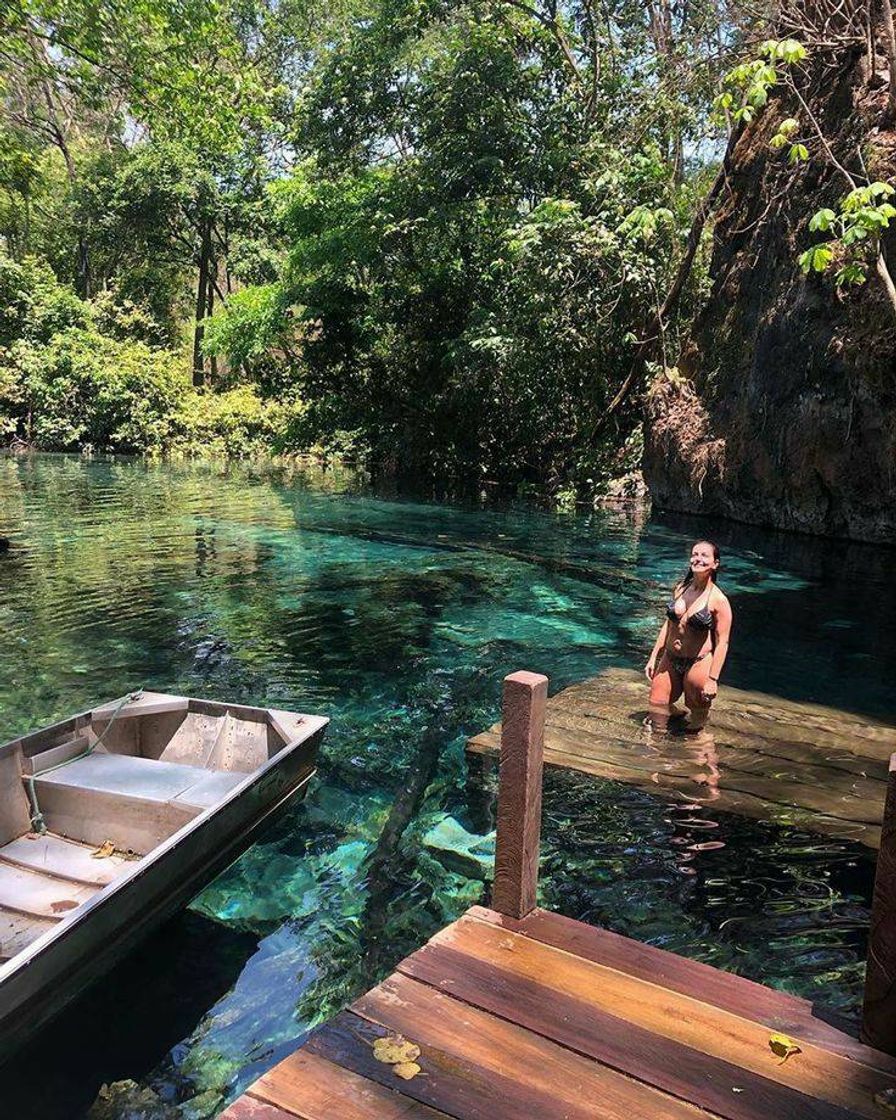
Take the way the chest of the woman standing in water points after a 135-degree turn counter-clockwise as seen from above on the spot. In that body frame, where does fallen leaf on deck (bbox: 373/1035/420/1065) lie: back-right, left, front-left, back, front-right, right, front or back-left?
right

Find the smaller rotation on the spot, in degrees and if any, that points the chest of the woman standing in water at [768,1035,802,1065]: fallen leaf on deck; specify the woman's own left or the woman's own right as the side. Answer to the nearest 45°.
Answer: approximately 45° to the woman's own left

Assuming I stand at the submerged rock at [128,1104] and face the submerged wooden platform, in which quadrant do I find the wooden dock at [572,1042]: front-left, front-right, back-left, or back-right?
front-right

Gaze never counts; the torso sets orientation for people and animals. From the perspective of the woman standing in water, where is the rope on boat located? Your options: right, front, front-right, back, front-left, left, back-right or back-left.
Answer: front

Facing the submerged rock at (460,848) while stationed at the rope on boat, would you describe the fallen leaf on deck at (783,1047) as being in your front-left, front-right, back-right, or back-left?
front-right

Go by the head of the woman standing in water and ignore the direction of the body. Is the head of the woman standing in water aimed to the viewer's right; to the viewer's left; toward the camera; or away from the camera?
toward the camera

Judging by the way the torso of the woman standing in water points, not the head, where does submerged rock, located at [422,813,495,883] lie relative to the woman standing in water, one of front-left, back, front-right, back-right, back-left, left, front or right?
front

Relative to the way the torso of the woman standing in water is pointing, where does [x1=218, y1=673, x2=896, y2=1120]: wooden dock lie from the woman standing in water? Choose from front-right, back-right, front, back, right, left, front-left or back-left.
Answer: front-left

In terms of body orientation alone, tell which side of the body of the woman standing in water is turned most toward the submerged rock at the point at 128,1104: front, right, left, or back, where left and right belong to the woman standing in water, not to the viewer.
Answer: front

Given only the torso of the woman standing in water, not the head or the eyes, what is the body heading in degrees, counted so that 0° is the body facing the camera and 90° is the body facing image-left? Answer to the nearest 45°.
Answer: approximately 45°
